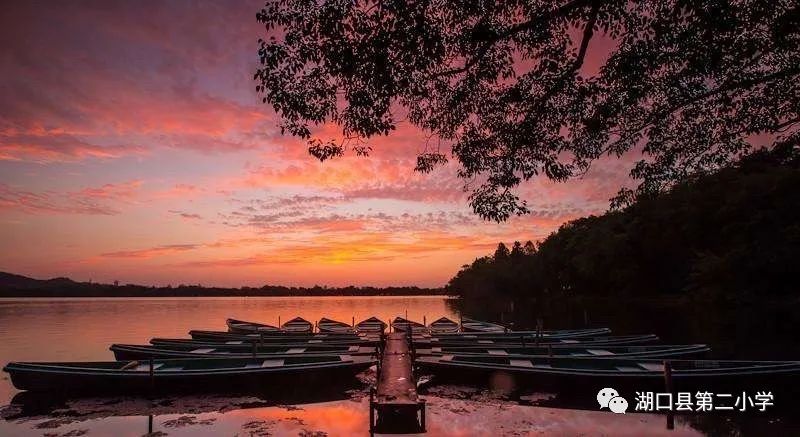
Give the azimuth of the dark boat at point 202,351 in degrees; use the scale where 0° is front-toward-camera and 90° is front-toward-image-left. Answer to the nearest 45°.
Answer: approximately 90°

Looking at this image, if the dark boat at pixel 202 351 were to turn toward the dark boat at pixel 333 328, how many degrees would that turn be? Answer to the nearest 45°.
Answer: approximately 135° to its right

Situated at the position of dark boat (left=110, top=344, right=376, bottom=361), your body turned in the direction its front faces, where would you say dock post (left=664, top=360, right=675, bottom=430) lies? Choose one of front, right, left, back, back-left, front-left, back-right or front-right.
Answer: back-left

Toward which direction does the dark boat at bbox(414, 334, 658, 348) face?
to the viewer's right

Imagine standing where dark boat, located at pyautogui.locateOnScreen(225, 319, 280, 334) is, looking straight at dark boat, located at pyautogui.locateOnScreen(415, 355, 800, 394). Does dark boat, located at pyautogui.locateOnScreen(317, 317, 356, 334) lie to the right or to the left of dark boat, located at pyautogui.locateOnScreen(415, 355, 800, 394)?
left

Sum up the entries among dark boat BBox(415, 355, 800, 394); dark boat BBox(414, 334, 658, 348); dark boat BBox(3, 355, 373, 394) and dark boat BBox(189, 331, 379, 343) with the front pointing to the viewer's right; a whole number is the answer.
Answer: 2

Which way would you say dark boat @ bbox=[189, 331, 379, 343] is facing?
to the viewer's left

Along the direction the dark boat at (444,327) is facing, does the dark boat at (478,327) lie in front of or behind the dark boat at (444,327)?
behind
